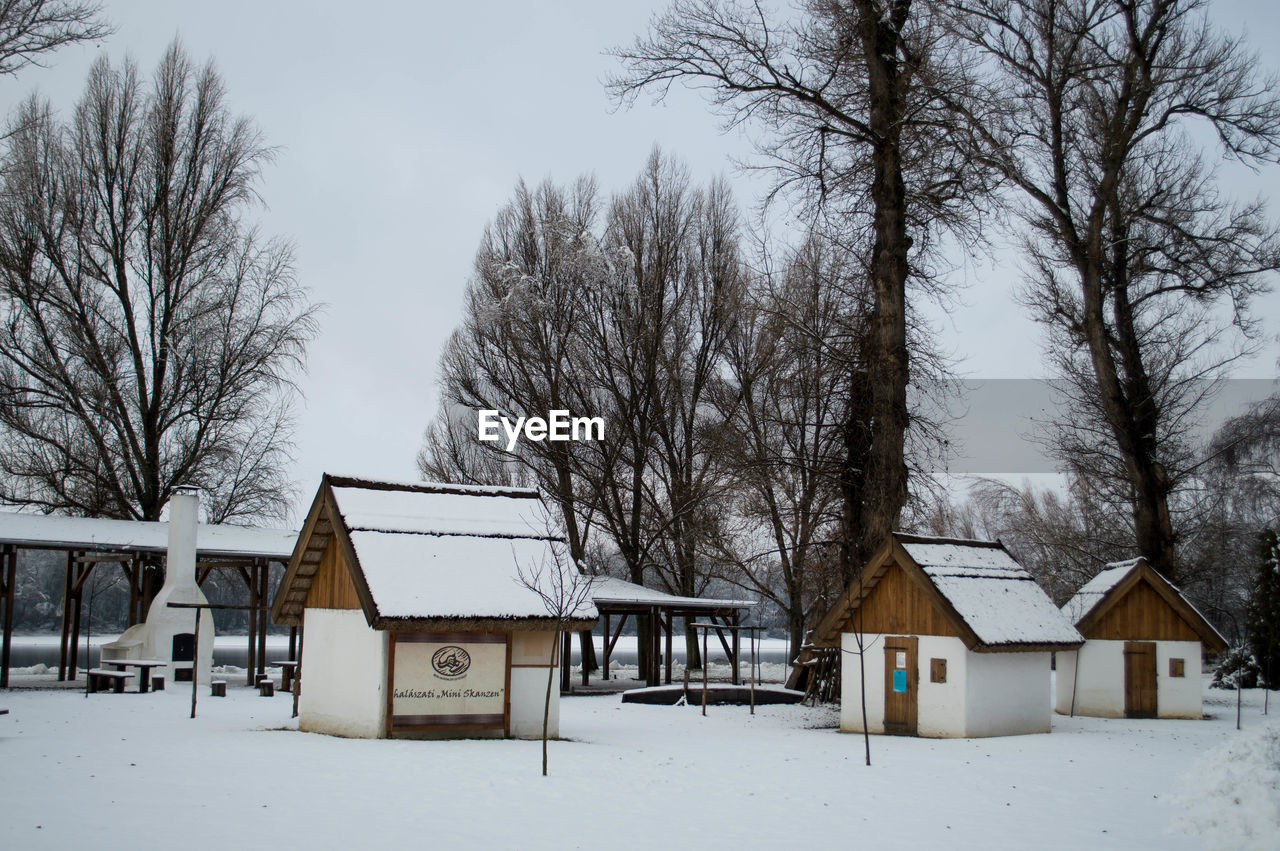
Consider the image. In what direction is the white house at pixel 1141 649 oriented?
toward the camera

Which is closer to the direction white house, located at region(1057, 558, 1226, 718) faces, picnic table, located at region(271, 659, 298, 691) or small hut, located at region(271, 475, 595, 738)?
the small hut

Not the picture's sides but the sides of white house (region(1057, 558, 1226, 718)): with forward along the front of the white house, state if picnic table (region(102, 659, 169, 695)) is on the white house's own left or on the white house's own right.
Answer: on the white house's own right

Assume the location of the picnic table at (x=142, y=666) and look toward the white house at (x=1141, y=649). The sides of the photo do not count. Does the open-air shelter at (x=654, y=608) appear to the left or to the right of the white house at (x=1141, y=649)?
left

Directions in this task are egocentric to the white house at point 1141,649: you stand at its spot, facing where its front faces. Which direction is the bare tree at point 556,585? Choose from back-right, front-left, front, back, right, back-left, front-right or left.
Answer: front-right

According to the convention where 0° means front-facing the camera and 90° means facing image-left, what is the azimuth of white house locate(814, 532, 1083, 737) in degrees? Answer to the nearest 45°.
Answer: approximately 45°

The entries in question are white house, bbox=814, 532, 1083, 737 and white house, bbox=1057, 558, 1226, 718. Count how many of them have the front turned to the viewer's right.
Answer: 0

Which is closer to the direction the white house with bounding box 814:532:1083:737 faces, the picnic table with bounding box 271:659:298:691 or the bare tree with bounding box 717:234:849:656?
the picnic table

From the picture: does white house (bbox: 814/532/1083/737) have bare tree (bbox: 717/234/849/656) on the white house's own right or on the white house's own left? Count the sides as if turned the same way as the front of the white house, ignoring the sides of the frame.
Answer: on the white house's own right

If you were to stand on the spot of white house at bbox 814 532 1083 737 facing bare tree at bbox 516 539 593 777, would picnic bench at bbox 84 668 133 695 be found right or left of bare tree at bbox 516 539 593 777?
right
